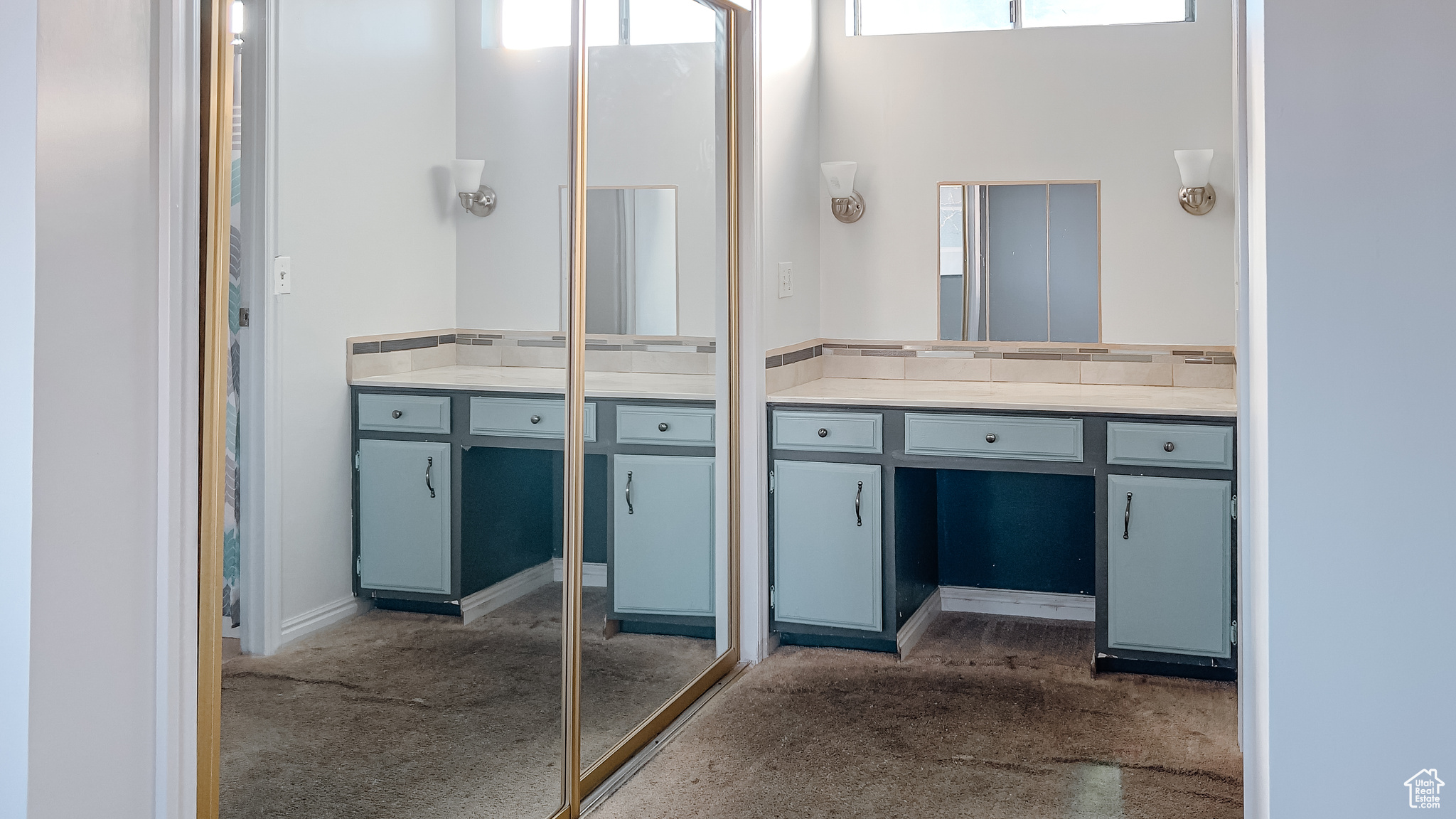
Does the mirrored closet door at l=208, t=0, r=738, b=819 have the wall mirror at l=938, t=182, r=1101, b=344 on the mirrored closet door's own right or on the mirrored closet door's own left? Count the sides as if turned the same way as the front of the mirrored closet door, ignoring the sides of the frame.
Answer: on the mirrored closet door's own left

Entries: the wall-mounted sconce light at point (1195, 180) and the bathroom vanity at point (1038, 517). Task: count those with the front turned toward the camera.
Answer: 2

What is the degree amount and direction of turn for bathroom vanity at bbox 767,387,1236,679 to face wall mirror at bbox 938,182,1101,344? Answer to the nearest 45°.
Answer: approximately 180°

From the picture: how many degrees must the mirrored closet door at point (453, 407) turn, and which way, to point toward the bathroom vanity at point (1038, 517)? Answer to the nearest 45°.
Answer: approximately 90° to its left

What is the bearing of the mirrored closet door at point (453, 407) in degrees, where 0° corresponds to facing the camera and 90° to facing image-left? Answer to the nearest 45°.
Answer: approximately 315°
